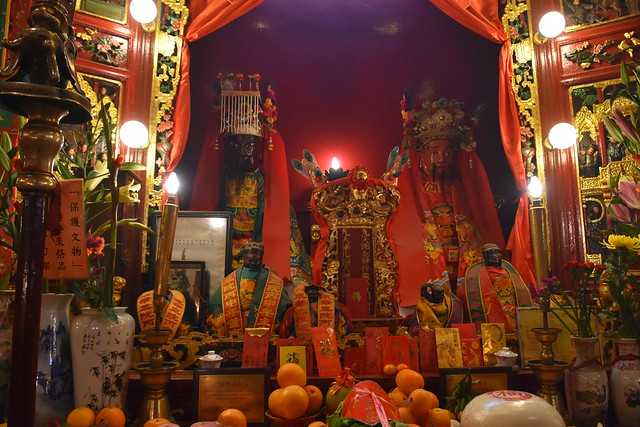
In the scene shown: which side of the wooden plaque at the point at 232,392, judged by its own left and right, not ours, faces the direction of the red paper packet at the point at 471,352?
left

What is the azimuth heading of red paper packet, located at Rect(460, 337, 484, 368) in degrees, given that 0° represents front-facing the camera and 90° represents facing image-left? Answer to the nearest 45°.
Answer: approximately 0°

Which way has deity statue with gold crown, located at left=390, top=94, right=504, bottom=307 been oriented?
toward the camera

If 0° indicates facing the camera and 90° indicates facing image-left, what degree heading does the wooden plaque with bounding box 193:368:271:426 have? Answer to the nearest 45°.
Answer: approximately 0°

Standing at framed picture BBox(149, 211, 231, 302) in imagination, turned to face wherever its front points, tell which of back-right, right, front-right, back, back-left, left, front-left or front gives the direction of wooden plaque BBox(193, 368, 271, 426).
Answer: front

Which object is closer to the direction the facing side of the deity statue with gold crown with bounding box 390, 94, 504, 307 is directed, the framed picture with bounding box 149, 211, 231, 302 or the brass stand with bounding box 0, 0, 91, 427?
the brass stand

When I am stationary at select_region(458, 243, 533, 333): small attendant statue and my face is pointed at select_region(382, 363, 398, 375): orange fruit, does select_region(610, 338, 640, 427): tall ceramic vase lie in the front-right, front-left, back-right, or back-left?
front-left

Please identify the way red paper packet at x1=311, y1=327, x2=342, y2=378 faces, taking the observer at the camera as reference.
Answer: facing the viewer

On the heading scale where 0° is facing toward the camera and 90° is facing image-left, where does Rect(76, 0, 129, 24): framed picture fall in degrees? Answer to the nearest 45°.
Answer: approximately 315°

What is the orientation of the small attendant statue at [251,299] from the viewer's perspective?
toward the camera
